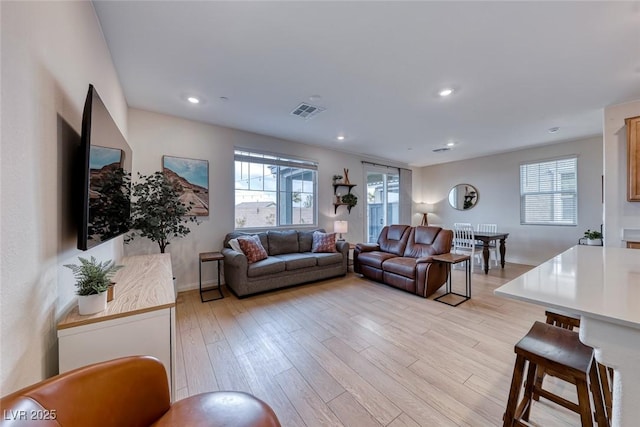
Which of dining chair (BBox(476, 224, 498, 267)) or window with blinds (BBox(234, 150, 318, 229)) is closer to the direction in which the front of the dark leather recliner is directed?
the window with blinds

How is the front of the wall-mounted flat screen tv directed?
to the viewer's right

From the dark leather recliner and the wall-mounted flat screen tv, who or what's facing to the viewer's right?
the wall-mounted flat screen tv

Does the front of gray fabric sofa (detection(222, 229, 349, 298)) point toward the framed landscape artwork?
no

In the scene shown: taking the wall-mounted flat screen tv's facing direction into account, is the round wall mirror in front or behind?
in front

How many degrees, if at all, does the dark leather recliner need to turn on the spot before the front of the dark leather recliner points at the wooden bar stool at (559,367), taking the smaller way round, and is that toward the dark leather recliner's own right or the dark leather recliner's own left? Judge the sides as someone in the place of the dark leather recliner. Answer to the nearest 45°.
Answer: approximately 45° to the dark leather recliner's own left

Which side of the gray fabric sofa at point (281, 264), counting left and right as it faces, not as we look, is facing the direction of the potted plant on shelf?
left

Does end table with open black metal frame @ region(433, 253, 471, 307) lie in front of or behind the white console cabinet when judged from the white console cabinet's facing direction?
in front

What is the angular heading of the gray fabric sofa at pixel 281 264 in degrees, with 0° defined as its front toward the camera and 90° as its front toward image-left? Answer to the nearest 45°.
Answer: approximately 315°

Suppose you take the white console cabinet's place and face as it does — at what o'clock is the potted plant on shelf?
The potted plant on shelf is roughly at 11 o'clock from the white console cabinet.

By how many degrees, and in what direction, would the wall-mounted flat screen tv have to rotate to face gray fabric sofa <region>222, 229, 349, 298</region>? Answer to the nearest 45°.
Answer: approximately 45° to its left

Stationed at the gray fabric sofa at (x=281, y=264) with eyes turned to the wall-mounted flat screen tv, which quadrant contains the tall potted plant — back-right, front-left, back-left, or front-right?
front-right

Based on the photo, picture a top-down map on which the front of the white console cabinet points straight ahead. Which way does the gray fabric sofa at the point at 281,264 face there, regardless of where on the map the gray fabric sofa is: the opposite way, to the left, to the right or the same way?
to the right

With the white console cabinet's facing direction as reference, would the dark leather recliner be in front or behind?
in front

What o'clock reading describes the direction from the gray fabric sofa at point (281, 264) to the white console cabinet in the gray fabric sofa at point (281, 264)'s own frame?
The white console cabinet is roughly at 2 o'clock from the gray fabric sofa.

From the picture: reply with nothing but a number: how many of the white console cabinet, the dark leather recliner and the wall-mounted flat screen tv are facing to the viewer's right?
2

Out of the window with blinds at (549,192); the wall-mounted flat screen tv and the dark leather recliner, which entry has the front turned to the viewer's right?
the wall-mounted flat screen tv

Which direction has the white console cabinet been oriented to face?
to the viewer's right

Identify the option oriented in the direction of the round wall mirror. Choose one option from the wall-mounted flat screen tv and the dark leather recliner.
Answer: the wall-mounted flat screen tv

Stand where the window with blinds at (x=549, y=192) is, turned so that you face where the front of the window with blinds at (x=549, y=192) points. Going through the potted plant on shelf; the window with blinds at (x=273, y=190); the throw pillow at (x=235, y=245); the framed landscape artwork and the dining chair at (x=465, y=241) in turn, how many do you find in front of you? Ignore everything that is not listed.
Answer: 5

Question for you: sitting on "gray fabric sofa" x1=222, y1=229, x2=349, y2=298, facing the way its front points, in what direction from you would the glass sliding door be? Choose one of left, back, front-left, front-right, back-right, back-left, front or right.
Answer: left
